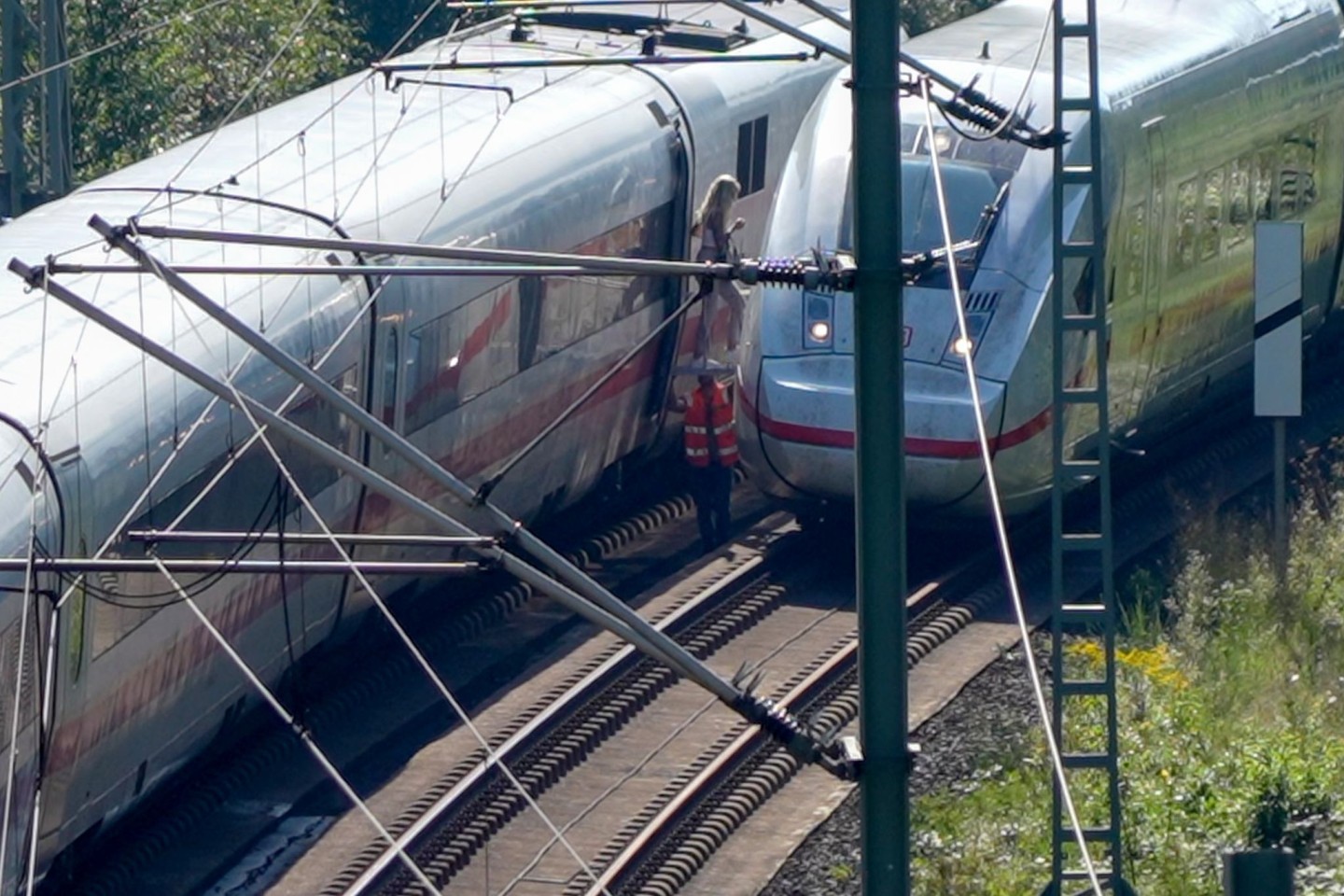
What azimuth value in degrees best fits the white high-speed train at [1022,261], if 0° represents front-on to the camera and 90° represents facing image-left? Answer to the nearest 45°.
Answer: approximately 45°

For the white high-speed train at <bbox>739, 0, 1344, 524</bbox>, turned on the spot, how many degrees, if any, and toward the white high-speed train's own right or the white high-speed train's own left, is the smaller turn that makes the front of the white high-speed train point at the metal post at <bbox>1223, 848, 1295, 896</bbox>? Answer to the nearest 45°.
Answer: approximately 45° to the white high-speed train's own left

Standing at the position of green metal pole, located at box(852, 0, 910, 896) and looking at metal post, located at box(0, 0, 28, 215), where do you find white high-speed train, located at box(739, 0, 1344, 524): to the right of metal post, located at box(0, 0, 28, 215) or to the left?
right

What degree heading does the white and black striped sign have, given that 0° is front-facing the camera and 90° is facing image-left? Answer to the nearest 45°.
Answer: approximately 0°

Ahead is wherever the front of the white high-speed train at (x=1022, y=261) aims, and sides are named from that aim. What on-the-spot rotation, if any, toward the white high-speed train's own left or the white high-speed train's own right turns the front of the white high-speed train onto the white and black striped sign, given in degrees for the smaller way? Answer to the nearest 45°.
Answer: approximately 90° to the white high-speed train's own left

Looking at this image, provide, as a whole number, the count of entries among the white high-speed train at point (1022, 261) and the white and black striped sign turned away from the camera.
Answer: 0

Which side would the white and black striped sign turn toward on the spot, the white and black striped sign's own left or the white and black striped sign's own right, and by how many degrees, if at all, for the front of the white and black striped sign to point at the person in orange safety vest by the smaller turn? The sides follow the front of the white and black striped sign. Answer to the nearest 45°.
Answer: approximately 90° to the white and black striped sign's own right

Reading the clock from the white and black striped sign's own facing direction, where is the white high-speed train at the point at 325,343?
The white high-speed train is roughly at 2 o'clock from the white and black striped sign.

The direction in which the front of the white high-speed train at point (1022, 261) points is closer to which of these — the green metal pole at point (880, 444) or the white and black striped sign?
the green metal pole

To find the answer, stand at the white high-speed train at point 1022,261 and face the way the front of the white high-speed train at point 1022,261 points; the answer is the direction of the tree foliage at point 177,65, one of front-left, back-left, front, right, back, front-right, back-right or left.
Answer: right

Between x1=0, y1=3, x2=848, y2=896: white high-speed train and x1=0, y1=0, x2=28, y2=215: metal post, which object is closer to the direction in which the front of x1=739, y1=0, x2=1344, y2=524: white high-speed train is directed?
the white high-speed train

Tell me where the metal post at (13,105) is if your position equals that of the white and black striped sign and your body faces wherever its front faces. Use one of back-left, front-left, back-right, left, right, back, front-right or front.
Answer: right

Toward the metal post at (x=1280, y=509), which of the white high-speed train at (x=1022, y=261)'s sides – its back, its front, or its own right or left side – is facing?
left

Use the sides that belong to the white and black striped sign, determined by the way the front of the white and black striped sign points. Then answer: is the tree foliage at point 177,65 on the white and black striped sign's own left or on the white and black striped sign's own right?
on the white and black striped sign's own right
